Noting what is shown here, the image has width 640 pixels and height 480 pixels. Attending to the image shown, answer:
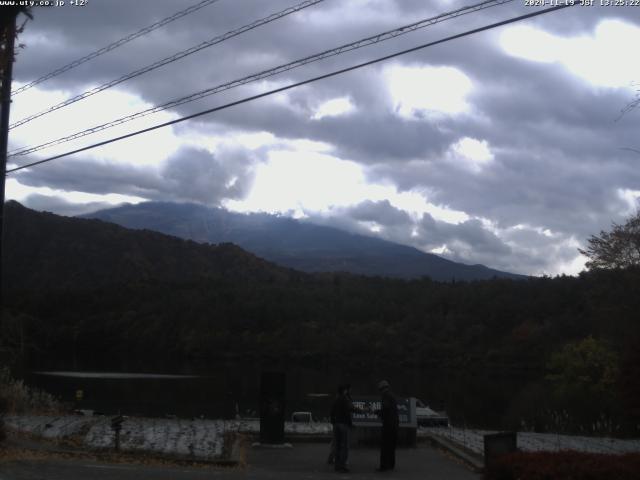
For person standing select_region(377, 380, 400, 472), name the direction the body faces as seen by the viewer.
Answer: to the viewer's left

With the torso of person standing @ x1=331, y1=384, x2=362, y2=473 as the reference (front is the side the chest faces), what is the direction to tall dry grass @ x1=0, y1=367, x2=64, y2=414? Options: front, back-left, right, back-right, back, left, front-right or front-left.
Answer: back-left

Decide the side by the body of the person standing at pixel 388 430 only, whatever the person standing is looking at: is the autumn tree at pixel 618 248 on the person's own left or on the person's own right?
on the person's own right

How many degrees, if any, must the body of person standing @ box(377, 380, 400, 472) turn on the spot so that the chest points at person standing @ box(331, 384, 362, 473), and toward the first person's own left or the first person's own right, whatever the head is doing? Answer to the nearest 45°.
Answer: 0° — they already face them

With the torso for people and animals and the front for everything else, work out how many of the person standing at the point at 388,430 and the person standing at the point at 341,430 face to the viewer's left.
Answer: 1

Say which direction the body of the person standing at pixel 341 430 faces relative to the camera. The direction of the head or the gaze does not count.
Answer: to the viewer's right

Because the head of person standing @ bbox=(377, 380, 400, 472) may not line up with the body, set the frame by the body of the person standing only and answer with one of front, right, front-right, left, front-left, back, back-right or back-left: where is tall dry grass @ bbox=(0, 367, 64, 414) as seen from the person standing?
front-right

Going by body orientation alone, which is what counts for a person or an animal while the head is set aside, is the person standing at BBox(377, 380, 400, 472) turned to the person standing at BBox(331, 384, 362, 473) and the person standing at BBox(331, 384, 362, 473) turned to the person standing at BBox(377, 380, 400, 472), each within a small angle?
yes

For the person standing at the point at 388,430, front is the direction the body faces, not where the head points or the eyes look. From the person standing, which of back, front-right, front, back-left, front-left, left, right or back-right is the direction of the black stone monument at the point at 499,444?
back-left

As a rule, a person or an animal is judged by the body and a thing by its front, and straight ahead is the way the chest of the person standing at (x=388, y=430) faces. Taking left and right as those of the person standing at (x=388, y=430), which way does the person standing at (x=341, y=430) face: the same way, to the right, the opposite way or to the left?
the opposite way

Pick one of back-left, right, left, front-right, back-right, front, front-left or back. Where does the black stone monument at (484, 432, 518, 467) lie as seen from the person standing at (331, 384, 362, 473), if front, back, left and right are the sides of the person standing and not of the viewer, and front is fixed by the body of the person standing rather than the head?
front-right

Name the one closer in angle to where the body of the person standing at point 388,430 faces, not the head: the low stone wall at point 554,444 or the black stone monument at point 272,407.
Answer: the black stone monument
